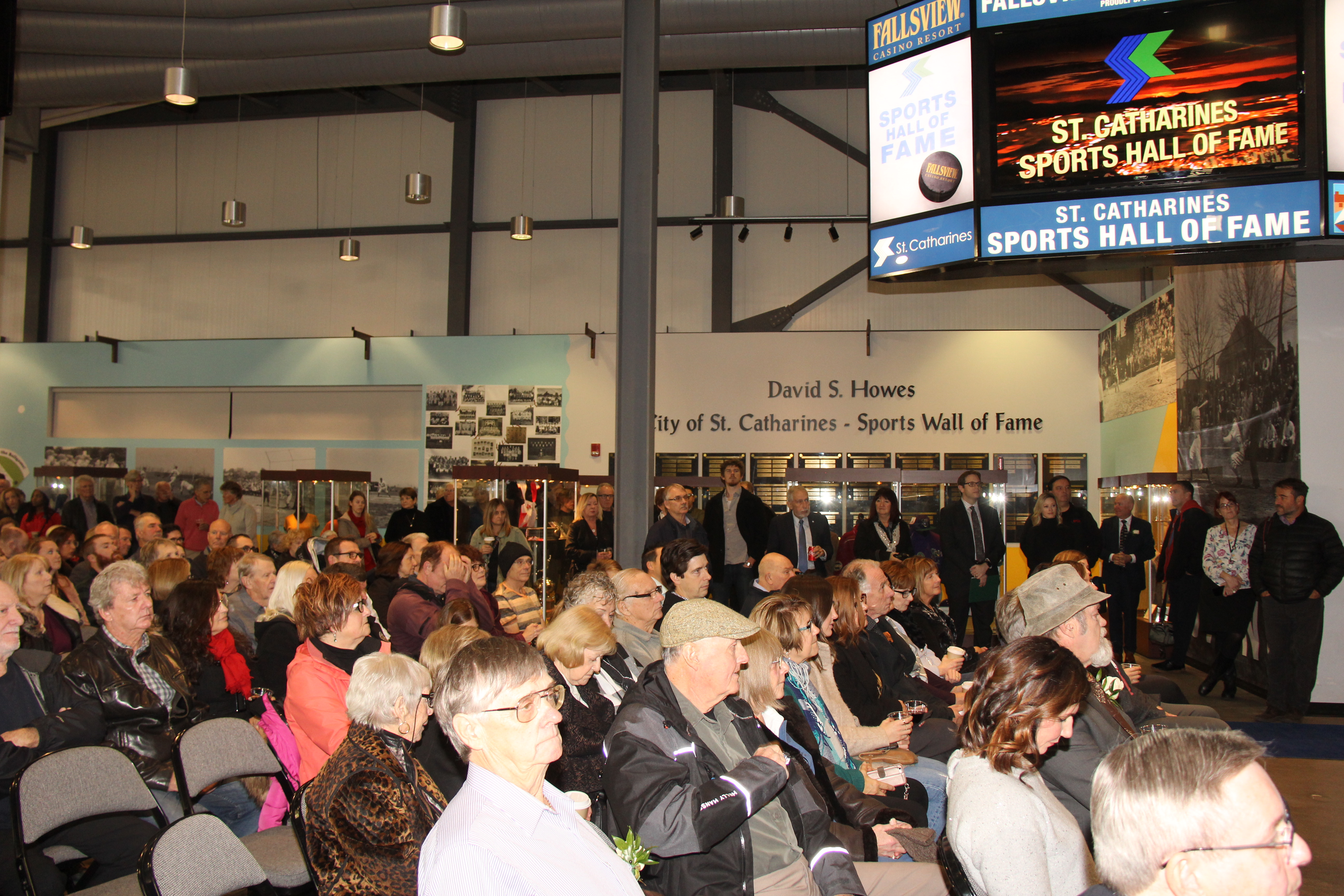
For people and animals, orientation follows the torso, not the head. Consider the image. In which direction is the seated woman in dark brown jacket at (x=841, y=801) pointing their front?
to the viewer's right

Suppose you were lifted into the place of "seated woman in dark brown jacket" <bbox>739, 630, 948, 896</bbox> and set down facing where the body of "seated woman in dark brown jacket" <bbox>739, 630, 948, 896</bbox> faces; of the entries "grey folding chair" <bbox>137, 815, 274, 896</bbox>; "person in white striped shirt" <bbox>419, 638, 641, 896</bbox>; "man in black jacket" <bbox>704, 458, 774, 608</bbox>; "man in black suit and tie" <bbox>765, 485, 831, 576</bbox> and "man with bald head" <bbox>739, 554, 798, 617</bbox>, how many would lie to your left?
3

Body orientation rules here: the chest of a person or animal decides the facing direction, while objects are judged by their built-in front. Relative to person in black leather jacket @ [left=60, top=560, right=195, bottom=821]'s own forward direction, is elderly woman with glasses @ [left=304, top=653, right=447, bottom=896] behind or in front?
in front

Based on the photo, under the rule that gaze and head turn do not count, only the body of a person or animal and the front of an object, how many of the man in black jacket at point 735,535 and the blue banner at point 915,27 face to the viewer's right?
0

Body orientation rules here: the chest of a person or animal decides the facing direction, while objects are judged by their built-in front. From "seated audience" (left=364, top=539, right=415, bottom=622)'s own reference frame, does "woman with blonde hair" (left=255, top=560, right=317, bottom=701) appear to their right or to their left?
on their right

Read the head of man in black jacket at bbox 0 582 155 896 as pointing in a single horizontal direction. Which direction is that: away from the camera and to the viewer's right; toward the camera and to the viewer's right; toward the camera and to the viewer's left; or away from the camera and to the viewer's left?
toward the camera and to the viewer's right

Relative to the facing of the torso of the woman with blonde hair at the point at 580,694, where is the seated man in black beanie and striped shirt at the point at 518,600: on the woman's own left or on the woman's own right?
on the woman's own left

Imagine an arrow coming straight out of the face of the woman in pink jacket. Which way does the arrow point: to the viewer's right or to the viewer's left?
to the viewer's right

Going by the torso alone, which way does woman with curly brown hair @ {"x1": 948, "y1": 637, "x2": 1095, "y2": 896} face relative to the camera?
to the viewer's right

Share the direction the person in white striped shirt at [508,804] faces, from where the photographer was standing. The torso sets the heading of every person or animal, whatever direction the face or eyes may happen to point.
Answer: facing the viewer and to the right of the viewer

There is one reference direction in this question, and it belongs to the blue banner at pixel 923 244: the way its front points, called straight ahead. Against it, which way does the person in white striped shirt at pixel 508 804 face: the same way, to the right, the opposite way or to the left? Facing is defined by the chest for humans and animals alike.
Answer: to the left

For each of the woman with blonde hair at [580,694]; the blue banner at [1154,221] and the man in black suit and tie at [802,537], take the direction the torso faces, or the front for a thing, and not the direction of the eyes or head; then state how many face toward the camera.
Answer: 2

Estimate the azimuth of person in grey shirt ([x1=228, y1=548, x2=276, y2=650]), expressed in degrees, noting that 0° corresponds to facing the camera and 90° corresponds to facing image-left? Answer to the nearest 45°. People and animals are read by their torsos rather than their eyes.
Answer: approximately 270°
